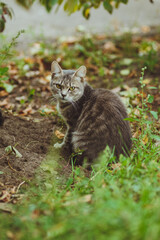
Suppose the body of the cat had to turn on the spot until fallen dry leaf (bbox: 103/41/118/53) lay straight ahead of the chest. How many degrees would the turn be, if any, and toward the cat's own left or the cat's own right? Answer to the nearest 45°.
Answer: approximately 90° to the cat's own right

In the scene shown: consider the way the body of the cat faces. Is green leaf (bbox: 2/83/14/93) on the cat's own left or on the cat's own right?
on the cat's own right

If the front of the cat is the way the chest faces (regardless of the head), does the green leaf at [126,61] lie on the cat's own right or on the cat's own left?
on the cat's own right

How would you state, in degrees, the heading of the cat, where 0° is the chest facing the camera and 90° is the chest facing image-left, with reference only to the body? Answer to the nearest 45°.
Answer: approximately 90°

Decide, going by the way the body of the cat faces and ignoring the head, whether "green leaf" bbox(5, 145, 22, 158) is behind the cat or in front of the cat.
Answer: in front
